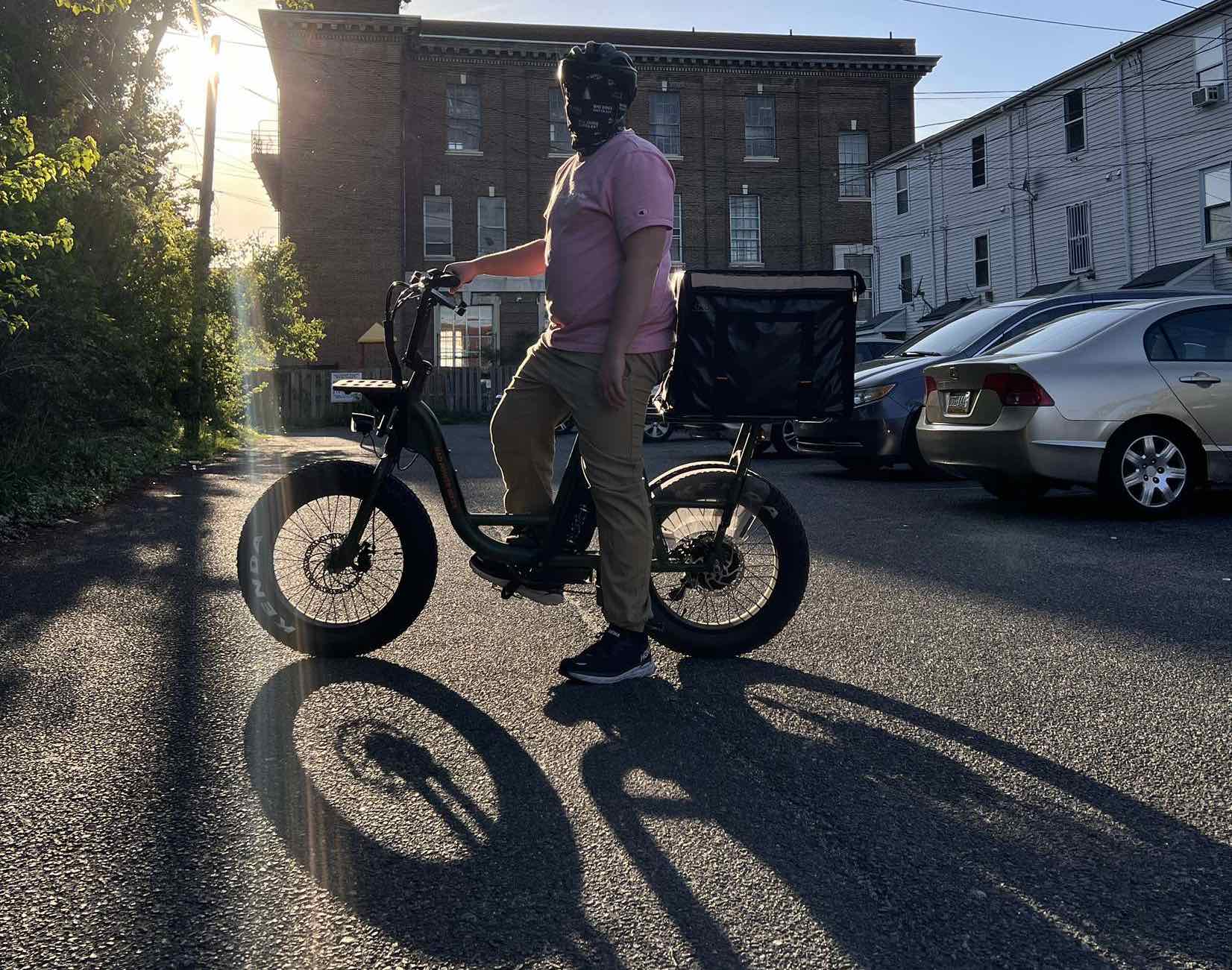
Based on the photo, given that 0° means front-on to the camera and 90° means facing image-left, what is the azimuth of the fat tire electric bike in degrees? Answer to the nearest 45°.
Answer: approximately 90°

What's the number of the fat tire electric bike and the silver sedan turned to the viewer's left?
1

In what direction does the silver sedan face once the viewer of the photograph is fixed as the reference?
facing away from the viewer and to the right of the viewer

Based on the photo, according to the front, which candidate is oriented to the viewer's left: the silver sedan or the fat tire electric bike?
the fat tire electric bike

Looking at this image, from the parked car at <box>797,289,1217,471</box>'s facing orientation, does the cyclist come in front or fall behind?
in front

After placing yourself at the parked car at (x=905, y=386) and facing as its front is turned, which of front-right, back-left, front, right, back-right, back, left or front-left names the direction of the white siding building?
back-right

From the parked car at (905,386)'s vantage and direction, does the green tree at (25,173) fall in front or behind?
in front

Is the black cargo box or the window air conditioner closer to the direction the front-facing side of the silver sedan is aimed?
the window air conditioner

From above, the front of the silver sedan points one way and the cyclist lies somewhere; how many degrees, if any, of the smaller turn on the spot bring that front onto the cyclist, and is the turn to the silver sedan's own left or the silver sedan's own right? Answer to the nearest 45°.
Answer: approximately 135° to the silver sedan's own right

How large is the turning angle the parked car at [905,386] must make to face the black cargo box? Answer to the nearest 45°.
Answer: approximately 45° to its left

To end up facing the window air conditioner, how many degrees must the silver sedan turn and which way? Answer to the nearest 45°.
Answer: approximately 45° to its left

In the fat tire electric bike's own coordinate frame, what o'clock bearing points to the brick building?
The brick building is roughly at 3 o'clock from the fat tire electric bike.

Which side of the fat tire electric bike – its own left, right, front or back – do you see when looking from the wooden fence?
right
